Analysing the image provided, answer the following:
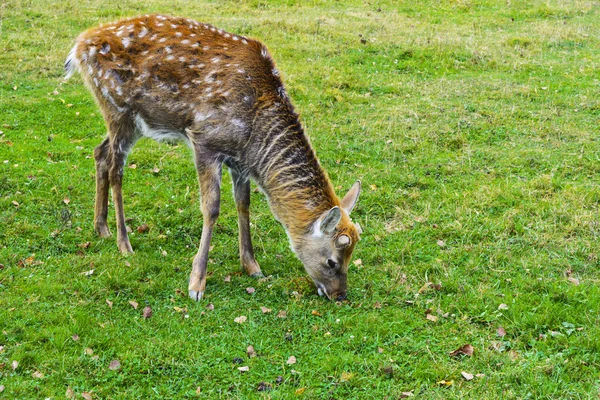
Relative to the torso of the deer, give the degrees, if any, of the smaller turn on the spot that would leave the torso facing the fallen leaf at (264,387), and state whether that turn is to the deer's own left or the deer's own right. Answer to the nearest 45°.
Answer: approximately 45° to the deer's own right

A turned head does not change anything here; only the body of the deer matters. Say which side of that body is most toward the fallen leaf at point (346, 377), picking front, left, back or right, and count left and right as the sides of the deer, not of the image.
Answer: front

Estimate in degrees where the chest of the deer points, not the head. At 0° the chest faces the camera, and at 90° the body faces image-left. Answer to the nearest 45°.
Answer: approximately 315°

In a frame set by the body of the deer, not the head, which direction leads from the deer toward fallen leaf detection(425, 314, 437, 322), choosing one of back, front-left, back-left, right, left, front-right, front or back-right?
front

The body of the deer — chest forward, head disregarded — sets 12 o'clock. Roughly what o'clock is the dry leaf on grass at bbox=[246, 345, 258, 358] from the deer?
The dry leaf on grass is roughly at 1 o'clock from the deer.

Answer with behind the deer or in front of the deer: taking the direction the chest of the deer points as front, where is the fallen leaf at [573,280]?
in front

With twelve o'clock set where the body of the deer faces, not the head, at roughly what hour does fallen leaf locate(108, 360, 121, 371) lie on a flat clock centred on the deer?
The fallen leaf is roughly at 2 o'clock from the deer.

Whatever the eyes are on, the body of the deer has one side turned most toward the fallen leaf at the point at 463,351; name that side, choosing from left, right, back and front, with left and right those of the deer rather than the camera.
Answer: front

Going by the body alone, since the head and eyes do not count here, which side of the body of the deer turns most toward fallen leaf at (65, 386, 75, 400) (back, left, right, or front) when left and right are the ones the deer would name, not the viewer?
right
